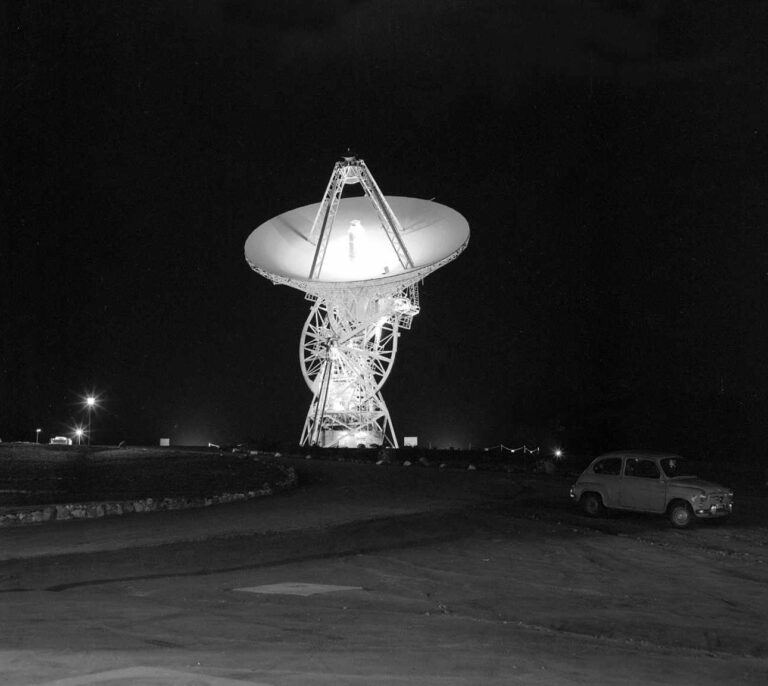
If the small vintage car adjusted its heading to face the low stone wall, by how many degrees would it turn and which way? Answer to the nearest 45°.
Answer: approximately 135° to its right

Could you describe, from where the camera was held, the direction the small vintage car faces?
facing the viewer and to the right of the viewer
